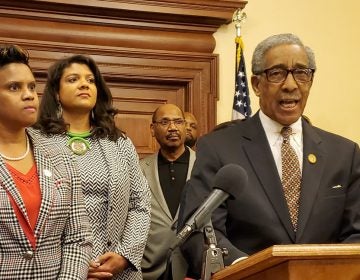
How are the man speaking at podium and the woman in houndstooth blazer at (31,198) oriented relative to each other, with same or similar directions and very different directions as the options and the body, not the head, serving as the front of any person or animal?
same or similar directions

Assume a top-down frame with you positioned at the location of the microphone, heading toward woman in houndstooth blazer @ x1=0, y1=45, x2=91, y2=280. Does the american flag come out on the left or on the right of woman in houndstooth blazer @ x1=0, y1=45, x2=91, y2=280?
right

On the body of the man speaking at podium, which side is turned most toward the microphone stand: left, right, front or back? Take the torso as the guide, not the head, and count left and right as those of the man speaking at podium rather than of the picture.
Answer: front

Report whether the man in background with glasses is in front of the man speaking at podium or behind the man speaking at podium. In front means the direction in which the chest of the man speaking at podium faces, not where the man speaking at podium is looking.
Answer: behind

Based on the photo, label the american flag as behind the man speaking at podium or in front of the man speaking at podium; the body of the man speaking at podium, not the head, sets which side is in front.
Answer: behind

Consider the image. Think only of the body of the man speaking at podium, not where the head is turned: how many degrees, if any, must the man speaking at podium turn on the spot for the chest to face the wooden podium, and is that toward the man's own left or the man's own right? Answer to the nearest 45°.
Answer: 0° — they already face it

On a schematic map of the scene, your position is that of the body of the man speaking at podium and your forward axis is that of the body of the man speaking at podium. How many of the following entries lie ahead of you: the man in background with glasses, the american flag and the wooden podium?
1

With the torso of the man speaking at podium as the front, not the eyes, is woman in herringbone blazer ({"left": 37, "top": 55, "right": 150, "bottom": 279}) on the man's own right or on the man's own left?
on the man's own right

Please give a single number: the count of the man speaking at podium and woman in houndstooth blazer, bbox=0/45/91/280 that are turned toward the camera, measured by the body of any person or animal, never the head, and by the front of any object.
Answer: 2

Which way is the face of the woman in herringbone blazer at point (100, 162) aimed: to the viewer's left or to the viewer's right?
to the viewer's right

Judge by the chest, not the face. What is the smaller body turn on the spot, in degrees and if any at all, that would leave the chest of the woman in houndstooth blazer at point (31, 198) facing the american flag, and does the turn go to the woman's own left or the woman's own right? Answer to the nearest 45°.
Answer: approximately 135° to the woman's own left

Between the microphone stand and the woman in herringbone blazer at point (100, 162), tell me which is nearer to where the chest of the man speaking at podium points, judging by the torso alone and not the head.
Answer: the microphone stand

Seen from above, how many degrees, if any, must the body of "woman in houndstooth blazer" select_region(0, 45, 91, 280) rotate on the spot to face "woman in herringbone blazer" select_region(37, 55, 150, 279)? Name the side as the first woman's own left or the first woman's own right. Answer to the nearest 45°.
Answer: approximately 135° to the first woman's own left

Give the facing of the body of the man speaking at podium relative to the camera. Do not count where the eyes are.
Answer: toward the camera
